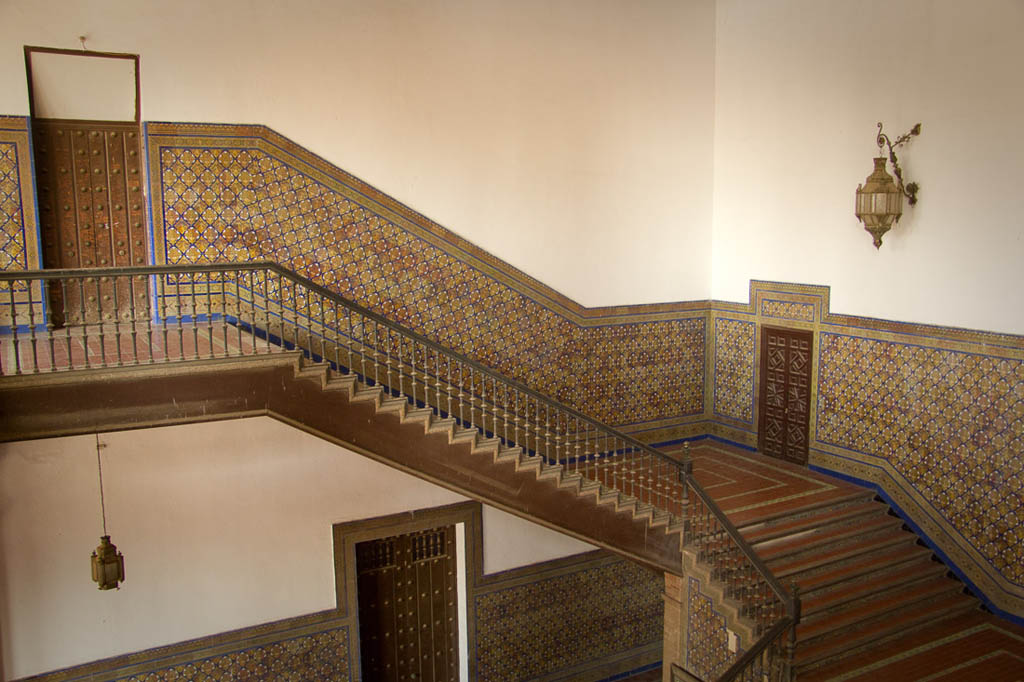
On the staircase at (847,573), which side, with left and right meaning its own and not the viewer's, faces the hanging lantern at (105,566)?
right

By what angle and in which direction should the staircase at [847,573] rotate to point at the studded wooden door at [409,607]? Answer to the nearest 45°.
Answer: approximately 135° to its right

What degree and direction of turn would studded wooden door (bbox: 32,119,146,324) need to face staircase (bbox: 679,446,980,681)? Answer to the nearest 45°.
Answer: approximately 45° to its left

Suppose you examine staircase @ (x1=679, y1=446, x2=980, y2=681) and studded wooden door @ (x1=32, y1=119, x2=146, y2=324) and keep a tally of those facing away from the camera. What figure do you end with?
0

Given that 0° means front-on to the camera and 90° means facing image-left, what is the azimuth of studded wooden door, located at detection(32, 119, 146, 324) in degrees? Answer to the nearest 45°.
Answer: approximately 0°

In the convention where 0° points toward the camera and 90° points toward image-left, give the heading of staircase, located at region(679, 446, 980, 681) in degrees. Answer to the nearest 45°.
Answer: approximately 315°
